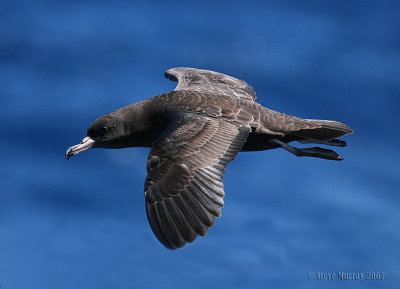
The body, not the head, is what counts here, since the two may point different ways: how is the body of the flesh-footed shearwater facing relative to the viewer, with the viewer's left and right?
facing to the left of the viewer
